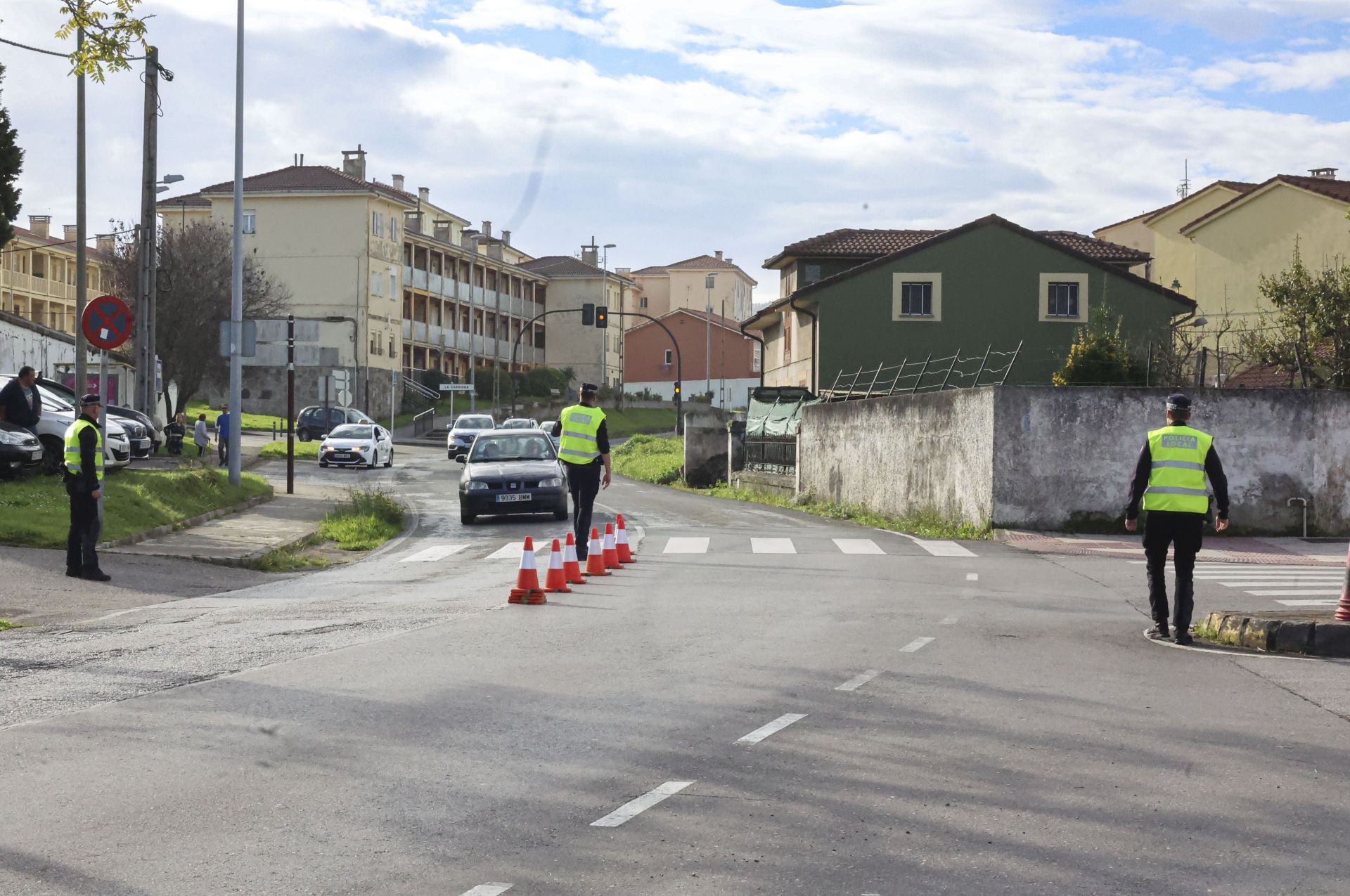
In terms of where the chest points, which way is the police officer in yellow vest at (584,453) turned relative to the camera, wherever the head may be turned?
away from the camera

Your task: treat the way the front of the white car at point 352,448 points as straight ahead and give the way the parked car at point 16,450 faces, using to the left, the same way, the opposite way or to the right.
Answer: to the left

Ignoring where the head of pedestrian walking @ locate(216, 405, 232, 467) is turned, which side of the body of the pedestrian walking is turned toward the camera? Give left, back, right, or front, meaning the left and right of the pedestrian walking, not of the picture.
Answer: front

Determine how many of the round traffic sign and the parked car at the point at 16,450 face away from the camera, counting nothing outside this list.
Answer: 0

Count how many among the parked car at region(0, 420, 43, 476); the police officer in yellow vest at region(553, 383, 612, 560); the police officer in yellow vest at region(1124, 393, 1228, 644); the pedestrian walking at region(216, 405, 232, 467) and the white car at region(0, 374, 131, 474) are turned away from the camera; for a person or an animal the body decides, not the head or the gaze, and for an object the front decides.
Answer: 2

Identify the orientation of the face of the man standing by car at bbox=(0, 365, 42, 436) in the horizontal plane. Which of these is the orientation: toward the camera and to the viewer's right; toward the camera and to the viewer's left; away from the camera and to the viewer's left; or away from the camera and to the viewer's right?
toward the camera and to the viewer's right

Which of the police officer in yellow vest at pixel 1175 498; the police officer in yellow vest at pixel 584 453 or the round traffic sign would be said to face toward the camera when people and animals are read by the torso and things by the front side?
the round traffic sign

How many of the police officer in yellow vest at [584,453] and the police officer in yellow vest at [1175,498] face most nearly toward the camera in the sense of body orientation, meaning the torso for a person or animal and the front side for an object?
0

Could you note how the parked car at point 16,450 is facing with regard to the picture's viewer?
facing the viewer and to the right of the viewer

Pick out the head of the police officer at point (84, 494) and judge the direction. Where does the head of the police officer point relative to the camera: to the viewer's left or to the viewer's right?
to the viewer's right

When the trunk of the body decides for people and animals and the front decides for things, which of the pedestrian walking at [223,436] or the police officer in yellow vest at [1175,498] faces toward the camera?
the pedestrian walking

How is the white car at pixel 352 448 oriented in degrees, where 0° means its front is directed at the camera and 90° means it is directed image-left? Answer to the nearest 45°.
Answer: approximately 45°

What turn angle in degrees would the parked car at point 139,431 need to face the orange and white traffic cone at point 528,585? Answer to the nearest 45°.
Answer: approximately 45° to its right

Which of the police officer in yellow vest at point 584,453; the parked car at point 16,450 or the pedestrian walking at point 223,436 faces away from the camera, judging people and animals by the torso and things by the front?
the police officer in yellow vest
